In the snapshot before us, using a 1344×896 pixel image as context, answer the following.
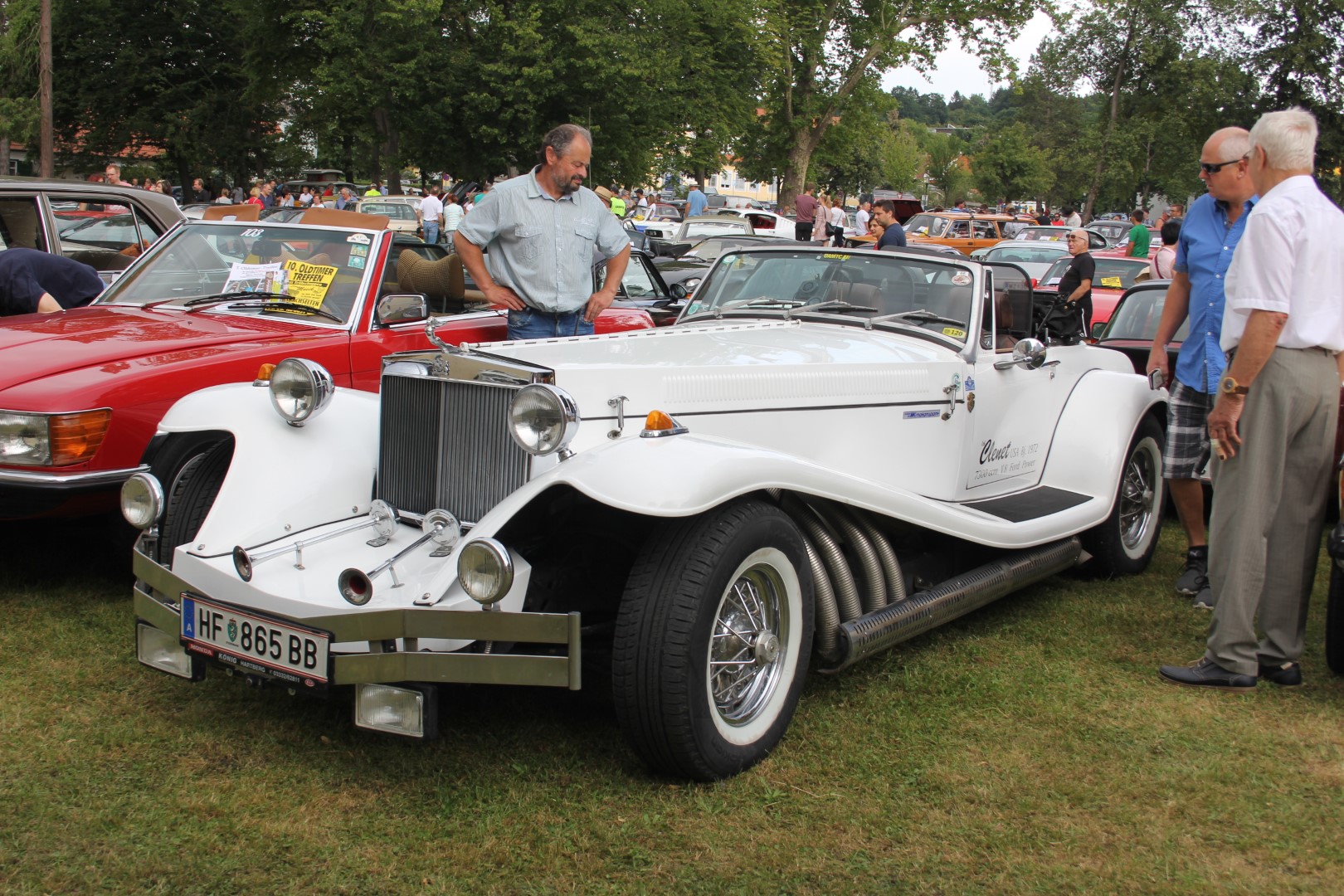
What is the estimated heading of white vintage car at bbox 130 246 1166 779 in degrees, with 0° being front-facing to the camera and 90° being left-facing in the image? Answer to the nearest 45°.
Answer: approximately 45°

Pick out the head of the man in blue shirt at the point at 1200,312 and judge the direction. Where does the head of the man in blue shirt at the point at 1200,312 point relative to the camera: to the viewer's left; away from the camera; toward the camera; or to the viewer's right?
to the viewer's left

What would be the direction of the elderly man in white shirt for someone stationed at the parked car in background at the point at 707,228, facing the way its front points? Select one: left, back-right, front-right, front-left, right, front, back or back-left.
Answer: front-left

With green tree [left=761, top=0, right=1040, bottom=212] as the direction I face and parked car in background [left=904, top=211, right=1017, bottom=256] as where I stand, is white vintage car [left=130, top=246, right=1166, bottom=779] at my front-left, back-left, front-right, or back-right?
back-left

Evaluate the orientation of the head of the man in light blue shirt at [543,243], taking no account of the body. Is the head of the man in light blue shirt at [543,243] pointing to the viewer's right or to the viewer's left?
to the viewer's right

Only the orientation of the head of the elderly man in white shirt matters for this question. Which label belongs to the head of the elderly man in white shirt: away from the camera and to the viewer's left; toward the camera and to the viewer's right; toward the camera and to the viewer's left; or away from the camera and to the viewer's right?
away from the camera and to the viewer's left

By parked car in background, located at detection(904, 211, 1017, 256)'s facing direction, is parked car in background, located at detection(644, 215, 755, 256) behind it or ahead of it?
ahead

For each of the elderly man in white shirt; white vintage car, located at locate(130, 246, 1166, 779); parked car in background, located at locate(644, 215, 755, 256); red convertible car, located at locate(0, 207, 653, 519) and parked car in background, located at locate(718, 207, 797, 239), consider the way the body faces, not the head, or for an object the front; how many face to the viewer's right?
0

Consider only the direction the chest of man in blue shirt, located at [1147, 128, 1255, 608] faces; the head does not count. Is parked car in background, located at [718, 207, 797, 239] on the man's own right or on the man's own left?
on the man's own right

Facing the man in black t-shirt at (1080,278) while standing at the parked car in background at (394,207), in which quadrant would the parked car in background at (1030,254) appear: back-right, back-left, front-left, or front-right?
front-left

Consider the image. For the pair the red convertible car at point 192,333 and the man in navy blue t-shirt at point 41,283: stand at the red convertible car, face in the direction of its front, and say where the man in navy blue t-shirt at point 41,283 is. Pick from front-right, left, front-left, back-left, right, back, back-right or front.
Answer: right

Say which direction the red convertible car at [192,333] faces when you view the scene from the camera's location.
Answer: facing the viewer and to the left of the viewer

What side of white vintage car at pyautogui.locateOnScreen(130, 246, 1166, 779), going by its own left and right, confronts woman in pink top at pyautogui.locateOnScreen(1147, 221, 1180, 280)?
back

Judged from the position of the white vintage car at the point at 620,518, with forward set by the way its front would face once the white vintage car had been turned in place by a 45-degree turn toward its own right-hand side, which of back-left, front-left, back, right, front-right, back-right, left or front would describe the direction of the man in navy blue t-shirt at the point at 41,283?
front-right
